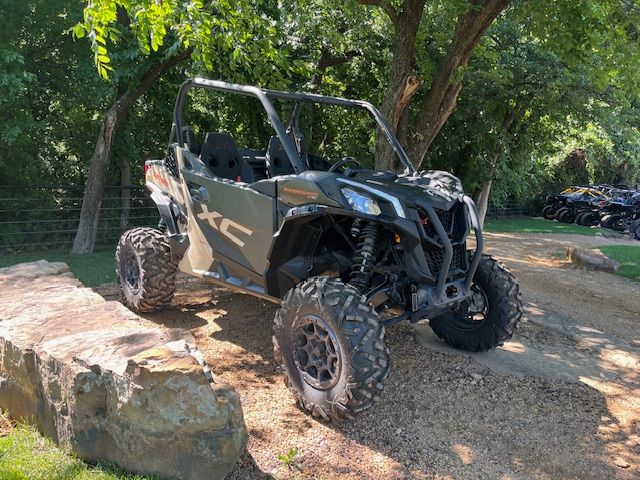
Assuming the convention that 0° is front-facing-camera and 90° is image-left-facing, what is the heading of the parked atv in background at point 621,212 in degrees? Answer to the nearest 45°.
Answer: approximately 45°

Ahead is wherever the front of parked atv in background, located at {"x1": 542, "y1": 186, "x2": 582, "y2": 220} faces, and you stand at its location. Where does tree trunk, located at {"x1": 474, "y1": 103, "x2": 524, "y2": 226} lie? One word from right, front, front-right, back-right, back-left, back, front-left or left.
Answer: front-left

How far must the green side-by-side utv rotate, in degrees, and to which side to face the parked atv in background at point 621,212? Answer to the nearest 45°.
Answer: approximately 90° to its left

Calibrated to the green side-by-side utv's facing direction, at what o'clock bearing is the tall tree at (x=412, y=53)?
The tall tree is roughly at 8 o'clock from the green side-by-side utv.

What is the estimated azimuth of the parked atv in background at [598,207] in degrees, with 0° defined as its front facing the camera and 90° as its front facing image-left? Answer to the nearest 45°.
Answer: approximately 45°

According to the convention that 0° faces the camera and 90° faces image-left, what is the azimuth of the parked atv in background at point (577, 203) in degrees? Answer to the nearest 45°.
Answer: approximately 45°

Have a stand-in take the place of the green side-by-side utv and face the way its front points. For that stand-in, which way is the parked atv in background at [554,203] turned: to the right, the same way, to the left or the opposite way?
to the right

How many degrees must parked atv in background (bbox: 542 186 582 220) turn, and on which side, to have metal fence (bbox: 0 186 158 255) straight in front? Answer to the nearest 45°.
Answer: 0° — it already faces it
